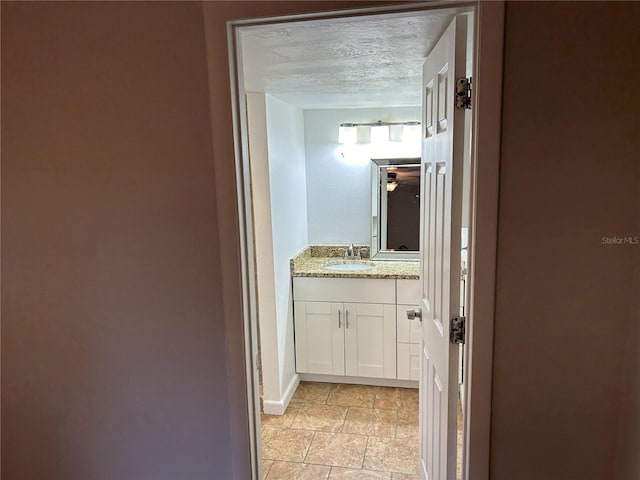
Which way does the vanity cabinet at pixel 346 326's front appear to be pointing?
toward the camera

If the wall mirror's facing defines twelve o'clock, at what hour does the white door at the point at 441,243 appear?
The white door is roughly at 12 o'clock from the wall mirror.

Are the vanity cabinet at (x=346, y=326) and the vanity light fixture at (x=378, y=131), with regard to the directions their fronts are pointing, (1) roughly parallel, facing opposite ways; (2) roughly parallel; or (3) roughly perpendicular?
roughly parallel

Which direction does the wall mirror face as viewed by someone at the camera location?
facing the viewer
